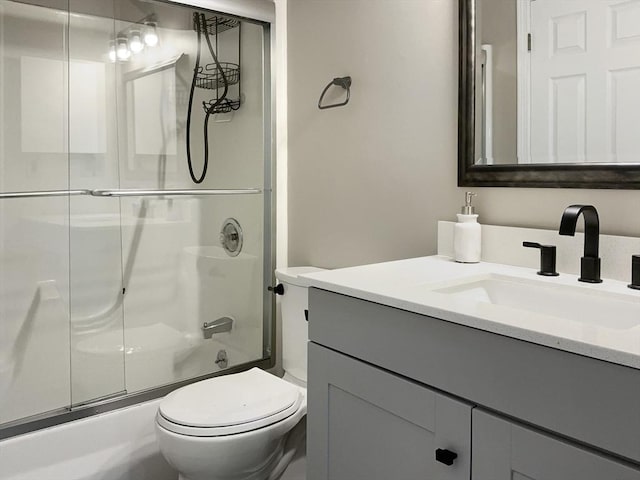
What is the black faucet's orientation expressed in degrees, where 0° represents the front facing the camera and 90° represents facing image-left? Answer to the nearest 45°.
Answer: approximately 45°

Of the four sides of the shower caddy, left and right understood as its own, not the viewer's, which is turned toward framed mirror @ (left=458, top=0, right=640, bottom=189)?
left

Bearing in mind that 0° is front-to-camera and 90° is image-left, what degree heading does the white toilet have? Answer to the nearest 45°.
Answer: approximately 45°

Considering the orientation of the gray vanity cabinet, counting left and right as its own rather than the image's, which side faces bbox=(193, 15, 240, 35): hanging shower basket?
right
